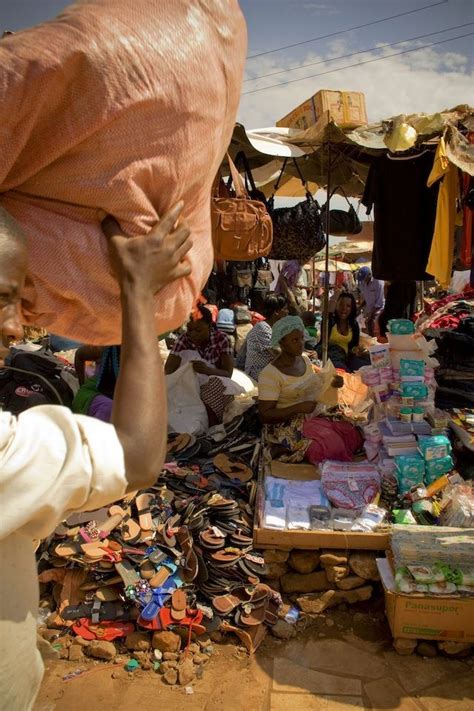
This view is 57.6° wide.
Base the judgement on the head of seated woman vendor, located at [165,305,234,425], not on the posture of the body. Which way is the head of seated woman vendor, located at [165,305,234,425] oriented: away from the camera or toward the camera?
toward the camera

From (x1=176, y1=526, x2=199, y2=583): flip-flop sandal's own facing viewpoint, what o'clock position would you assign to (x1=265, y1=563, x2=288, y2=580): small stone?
The small stone is roughly at 9 o'clock from the flip-flop sandal.

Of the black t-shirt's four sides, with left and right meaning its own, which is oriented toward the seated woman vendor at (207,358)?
right

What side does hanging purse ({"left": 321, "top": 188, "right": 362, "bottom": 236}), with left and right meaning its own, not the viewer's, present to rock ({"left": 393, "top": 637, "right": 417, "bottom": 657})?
front

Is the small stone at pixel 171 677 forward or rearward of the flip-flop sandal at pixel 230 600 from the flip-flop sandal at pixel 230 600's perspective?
forward

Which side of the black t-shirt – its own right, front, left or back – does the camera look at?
front

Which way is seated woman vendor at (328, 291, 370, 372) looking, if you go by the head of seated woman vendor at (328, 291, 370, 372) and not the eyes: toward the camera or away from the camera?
toward the camera

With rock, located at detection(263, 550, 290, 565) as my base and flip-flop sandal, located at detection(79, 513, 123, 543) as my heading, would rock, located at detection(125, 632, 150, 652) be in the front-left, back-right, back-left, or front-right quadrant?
front-left

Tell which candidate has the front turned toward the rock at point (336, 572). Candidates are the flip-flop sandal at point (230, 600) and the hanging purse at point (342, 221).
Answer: the hanging purse

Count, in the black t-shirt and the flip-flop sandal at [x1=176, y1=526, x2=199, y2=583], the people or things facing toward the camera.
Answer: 2

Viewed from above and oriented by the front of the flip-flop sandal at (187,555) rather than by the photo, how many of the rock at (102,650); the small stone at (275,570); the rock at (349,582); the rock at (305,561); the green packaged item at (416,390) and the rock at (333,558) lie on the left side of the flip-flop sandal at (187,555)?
5
